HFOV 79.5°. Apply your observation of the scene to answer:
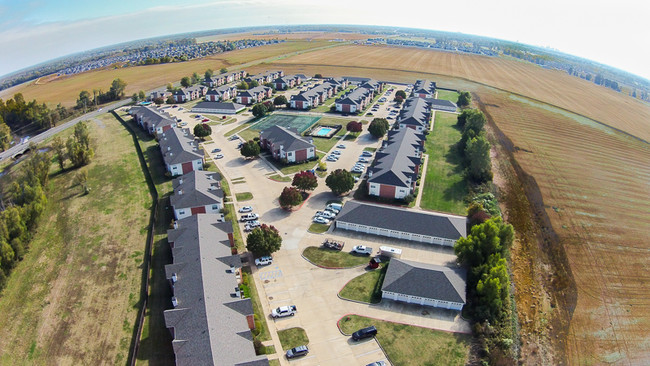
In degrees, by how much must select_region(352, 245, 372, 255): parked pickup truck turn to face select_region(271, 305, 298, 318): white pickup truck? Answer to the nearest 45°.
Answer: approximately 45° to its left

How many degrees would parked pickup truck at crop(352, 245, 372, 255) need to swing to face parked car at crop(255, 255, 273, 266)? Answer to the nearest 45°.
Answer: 0° — it already faces it

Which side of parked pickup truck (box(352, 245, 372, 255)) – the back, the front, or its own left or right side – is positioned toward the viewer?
left

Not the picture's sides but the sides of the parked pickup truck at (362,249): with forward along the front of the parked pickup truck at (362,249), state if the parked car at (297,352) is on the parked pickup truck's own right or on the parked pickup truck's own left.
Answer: on the parked pickup truck's own left

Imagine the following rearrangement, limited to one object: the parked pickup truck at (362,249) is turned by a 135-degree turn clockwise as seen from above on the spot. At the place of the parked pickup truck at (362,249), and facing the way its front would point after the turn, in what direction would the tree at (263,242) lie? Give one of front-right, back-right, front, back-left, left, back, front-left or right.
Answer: back-left

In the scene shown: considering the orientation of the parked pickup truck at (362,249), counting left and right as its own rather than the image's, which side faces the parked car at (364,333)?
left
